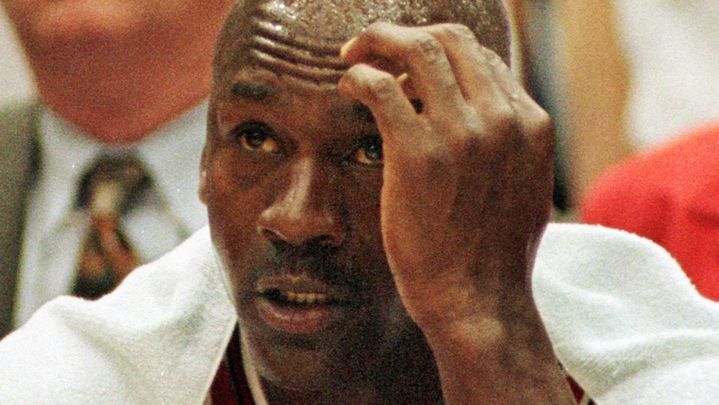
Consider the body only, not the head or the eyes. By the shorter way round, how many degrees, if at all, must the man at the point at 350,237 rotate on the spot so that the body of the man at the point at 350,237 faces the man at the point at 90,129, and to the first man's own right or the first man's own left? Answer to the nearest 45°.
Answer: approximately 135° to the first man's own right

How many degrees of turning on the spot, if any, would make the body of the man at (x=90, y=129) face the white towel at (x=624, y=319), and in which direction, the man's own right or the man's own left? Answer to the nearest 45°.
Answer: approximately 45° to the man's own left

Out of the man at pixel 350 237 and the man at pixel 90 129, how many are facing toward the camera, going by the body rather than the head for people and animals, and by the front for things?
2

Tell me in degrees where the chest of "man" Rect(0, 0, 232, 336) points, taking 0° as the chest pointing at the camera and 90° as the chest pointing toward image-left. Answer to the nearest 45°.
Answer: approximately 0°

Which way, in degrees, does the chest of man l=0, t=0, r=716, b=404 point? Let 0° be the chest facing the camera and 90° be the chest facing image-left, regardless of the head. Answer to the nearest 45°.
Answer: approximately 0°
